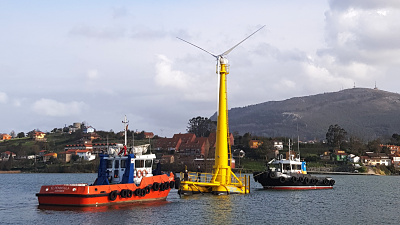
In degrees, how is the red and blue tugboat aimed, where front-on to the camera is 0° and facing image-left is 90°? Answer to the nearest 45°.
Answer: approximately 225°
